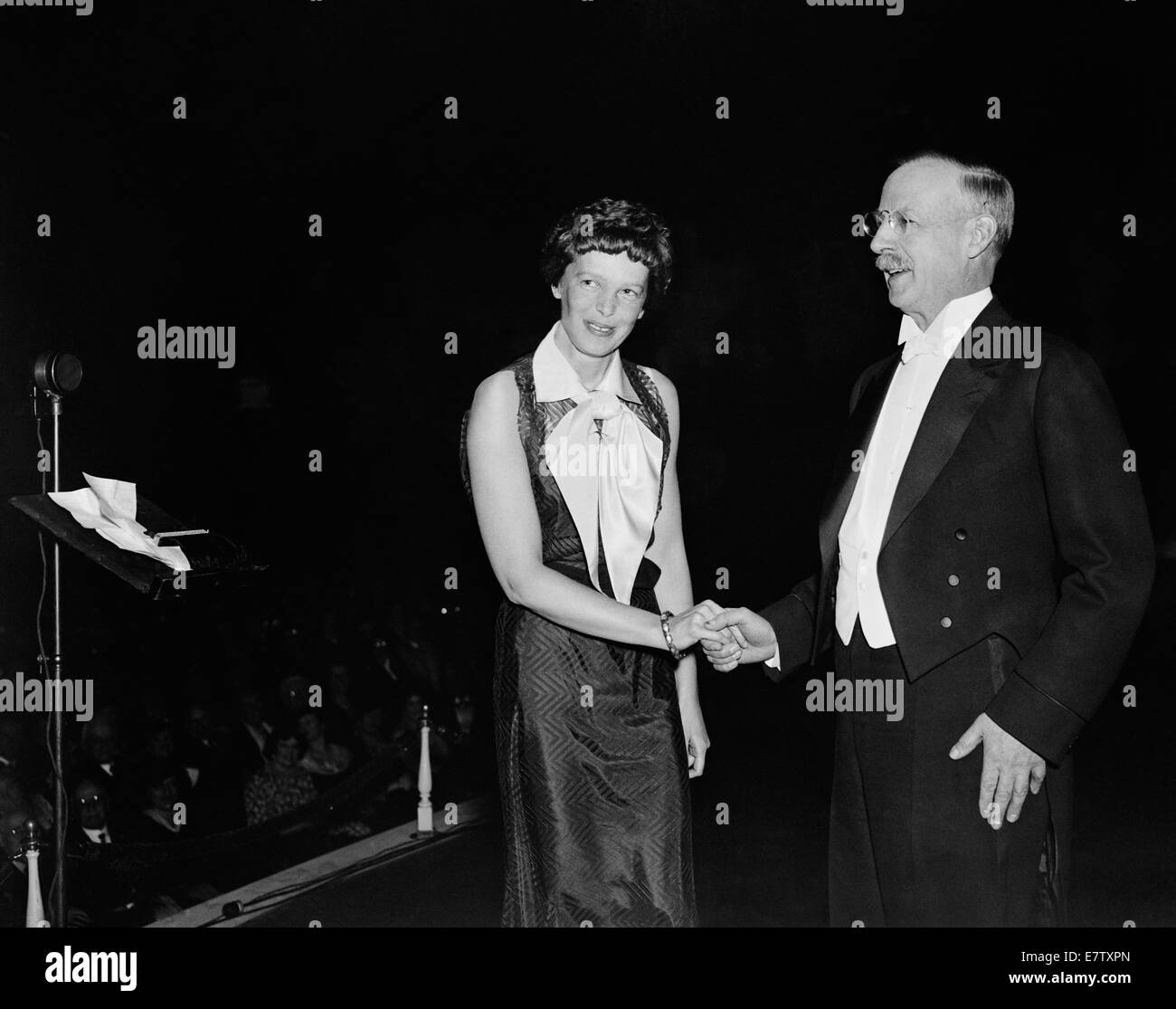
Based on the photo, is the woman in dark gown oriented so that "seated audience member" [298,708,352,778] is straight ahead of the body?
no

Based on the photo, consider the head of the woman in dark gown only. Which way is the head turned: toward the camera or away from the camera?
toward the camera

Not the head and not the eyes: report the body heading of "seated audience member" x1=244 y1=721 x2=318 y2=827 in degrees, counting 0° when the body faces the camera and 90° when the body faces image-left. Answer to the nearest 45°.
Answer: approximately 315°

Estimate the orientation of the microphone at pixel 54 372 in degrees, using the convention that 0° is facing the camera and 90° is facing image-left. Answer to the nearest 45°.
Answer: approximately 315°

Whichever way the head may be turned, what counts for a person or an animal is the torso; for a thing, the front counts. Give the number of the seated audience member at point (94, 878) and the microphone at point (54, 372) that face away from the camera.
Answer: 0

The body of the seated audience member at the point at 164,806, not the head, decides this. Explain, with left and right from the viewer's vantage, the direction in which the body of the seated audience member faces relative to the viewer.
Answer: facing the viewer and to the right of the viewer

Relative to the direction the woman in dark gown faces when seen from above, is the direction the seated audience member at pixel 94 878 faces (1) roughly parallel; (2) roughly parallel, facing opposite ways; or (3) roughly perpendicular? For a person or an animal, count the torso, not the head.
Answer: roughly parallel

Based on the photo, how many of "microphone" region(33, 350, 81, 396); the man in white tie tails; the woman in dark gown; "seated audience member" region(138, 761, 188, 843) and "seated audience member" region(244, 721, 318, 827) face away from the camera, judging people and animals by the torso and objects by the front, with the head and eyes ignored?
0

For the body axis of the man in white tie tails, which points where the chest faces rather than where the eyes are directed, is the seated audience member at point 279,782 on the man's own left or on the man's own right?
on the man's own right

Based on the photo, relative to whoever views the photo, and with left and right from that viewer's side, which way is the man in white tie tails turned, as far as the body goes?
facing the viewer and to the left of the viewer
